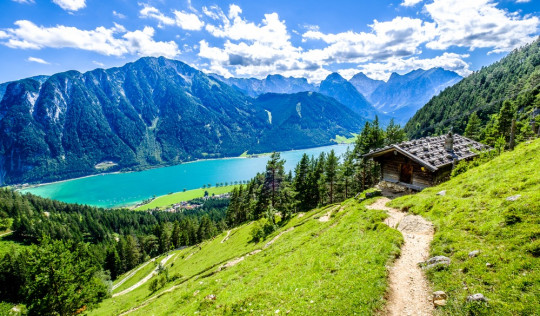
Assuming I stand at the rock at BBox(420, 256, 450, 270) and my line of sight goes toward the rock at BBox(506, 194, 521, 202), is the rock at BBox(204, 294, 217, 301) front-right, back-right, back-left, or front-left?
back-left

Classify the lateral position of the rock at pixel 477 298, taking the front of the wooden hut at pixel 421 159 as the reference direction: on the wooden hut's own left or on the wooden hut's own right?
on the wooden hut's own left

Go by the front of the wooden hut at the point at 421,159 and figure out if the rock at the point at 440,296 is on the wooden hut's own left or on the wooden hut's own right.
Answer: on the wooden hut's own left

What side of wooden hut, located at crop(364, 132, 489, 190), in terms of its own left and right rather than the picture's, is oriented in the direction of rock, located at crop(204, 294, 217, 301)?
front

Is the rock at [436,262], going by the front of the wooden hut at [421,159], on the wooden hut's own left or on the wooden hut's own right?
on the wooden hut's own left

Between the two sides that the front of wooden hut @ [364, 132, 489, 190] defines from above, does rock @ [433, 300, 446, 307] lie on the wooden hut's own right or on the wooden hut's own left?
on the wooden hut's own left

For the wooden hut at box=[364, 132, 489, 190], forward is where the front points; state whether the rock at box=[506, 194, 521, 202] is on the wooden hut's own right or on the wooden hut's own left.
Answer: on the wooden hut's own left
